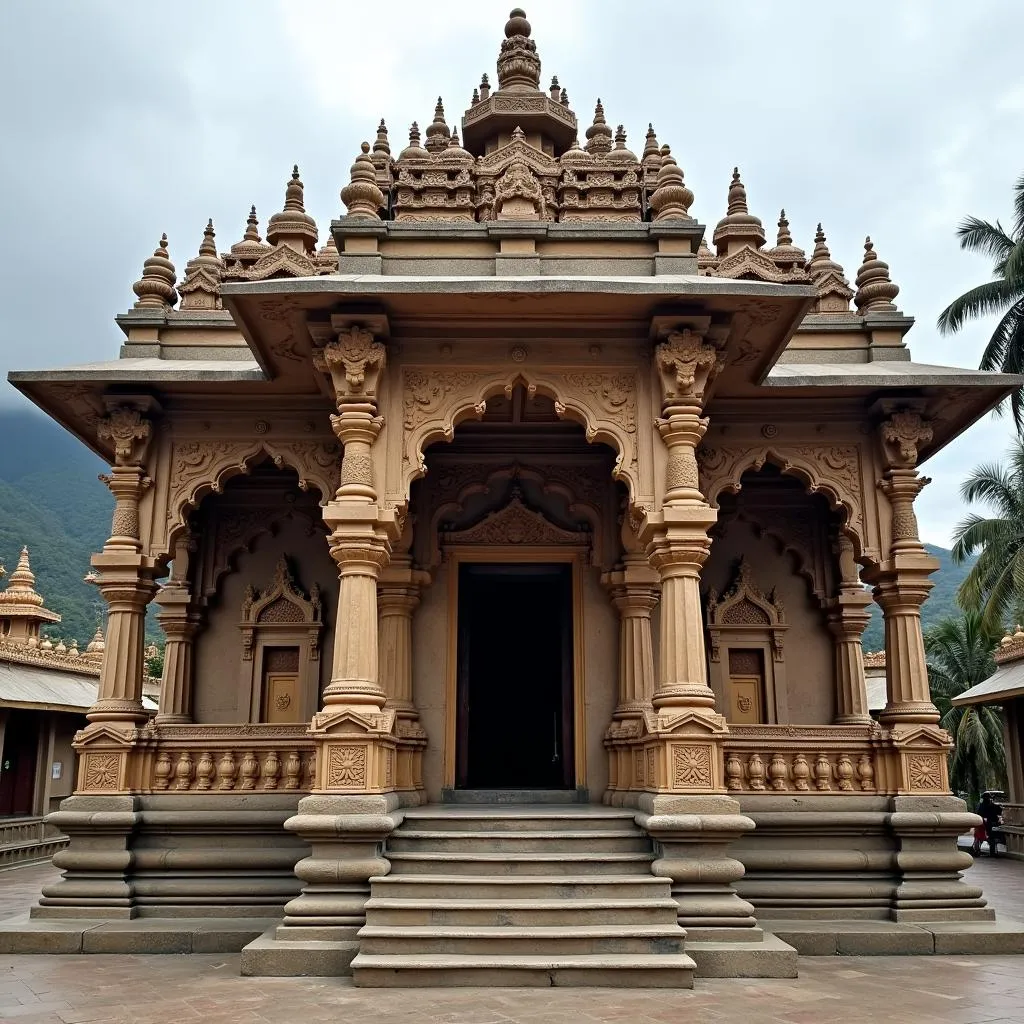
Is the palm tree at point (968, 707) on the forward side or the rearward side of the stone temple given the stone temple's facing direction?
on the rearward side

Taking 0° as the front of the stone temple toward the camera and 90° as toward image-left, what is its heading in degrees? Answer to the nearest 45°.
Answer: approximately 0°

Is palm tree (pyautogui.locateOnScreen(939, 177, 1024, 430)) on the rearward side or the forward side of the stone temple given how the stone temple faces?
on the rearward side

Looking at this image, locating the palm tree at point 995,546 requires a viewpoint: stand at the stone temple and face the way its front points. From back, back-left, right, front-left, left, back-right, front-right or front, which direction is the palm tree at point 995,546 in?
back-left
